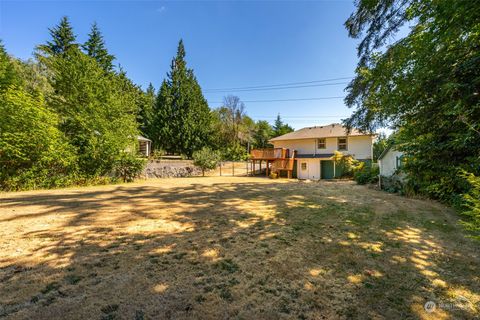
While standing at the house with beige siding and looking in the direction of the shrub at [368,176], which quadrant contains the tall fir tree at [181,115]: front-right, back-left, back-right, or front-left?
back-right

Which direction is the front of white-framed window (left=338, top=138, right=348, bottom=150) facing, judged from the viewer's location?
facing the viewer

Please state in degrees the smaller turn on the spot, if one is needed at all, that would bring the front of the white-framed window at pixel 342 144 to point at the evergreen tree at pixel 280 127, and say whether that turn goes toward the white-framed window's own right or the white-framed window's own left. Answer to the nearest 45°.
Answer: approximately 135° to the white-framed window's own right

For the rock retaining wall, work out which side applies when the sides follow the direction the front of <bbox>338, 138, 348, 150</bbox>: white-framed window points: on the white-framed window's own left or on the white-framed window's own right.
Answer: on the white-framed window's own right

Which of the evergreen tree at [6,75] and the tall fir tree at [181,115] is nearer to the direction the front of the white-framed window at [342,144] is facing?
the evergreen tree

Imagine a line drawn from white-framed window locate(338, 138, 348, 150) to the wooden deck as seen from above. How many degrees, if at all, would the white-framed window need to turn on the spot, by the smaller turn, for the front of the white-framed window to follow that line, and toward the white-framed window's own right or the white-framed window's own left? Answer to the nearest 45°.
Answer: approximately 90° to the white-framed window's own right

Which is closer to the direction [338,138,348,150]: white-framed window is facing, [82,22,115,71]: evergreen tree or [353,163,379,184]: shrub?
the shrub

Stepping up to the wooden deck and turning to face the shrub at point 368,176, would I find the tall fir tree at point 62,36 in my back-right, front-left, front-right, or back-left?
back-right

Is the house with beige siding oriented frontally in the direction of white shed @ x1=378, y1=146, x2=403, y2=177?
no

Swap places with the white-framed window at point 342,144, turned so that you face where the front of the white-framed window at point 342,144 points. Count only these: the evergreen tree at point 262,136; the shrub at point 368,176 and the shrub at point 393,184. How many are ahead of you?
2

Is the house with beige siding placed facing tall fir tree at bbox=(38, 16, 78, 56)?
no

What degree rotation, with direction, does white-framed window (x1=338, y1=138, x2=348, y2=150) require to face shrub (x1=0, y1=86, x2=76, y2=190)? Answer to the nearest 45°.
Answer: approximately 45° to its right

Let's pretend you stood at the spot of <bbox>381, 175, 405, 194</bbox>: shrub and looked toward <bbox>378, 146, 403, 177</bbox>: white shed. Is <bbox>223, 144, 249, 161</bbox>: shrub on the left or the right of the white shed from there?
left
